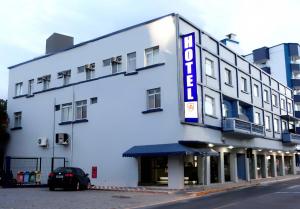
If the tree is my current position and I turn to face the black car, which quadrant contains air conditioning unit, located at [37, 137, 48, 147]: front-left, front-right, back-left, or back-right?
front-left

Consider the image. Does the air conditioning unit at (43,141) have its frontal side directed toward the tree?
no

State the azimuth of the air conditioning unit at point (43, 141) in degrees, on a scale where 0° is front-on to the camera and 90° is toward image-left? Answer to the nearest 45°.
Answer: approximately 45°

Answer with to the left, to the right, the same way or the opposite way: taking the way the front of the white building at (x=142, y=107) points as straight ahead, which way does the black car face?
to the left

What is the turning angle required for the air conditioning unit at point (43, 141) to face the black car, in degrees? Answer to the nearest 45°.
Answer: approximately 45° to its left

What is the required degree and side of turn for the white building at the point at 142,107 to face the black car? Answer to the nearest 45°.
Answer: approximately 90° to its right

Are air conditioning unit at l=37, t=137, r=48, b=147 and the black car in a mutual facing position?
no
